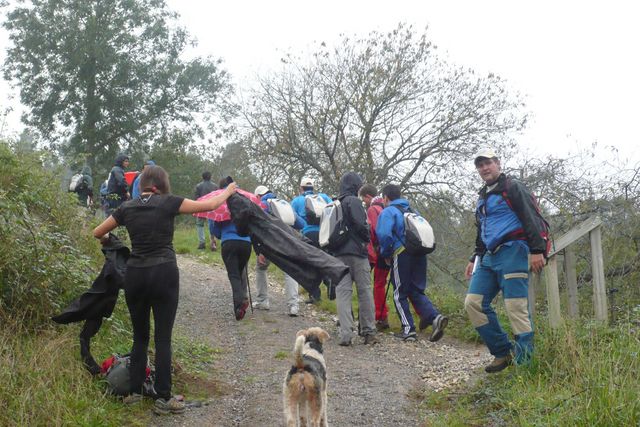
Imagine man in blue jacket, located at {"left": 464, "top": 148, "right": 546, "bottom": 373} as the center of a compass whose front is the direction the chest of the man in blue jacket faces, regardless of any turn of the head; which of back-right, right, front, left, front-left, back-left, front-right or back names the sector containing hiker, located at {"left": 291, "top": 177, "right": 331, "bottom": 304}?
right

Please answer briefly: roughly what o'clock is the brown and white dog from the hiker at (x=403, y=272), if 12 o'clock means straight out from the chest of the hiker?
The brown and white dog is roughly at 8 o'clock from the hiker.

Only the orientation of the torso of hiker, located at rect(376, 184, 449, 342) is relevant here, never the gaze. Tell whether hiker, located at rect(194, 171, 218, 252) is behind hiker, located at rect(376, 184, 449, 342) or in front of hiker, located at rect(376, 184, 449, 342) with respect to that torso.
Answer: in front

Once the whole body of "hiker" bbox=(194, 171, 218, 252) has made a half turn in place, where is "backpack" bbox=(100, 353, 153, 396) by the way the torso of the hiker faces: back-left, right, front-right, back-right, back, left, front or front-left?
front

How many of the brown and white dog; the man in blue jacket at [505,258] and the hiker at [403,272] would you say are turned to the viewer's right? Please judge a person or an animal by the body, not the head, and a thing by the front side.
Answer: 0

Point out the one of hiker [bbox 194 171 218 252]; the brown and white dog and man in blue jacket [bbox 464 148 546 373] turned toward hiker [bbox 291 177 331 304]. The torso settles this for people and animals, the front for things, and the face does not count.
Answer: the brown and white dog

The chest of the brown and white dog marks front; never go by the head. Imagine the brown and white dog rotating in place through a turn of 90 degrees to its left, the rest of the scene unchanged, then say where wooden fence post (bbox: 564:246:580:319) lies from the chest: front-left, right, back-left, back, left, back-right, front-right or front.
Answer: back-right

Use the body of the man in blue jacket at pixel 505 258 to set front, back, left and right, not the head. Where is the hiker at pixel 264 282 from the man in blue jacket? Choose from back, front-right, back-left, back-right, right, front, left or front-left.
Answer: right

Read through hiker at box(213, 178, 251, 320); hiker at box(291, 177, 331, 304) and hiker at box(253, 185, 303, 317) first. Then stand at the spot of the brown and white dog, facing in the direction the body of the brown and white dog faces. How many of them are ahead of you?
3

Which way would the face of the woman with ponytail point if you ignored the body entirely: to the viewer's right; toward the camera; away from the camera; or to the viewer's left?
away from the camera

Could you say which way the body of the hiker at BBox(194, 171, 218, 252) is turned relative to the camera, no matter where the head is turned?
away from the camera

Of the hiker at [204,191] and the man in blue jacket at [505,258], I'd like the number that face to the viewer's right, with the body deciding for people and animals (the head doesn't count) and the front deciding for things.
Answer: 0

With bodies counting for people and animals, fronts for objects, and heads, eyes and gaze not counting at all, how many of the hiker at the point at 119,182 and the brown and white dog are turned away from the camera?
1

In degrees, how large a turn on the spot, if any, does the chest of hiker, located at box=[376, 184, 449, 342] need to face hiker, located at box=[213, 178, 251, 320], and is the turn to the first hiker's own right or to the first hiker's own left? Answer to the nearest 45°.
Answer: approximately 45° to the first hiker's own left

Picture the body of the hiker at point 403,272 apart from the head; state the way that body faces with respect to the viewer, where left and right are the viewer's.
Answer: facing away from the viewer and to the left of the viewer
